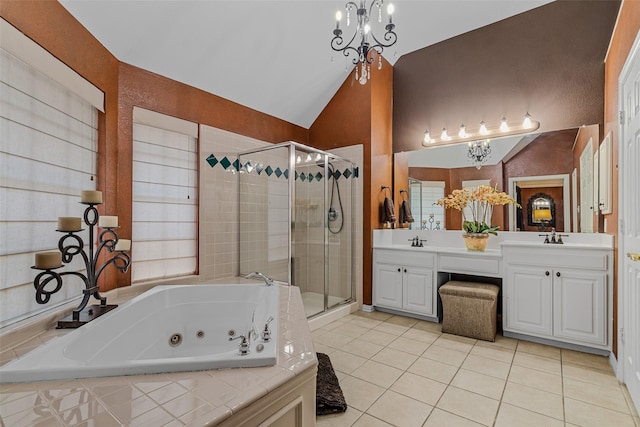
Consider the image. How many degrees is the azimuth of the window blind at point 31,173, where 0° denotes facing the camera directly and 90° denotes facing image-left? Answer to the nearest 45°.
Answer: approximately 315°

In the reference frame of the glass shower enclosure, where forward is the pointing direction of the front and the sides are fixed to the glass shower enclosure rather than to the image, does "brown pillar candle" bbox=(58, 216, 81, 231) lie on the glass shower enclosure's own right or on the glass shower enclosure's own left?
on the glass shower enclosure's own right

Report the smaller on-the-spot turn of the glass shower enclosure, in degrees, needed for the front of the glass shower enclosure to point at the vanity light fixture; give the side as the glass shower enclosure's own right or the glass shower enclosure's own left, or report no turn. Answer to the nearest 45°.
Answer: approximately 45° to the glass shower enclosure's own left

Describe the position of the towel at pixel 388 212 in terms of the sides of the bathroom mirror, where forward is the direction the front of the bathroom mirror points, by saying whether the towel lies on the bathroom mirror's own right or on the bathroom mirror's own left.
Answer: on the bathroom mirror's own right

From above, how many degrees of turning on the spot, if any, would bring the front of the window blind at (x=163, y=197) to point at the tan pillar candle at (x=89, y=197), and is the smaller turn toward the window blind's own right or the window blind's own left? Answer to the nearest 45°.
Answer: approximately 90° to the window blind's own right

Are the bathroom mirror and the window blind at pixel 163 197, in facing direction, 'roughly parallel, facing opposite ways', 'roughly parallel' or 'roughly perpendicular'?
roughly perpendicular

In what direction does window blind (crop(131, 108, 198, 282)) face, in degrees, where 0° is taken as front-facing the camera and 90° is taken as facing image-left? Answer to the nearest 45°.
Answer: approximately 315°

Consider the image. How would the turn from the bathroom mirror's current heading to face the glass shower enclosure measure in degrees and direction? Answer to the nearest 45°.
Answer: approximately 45° to its right

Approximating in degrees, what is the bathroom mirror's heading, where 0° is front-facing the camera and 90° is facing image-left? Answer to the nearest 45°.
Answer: approximately 0°
